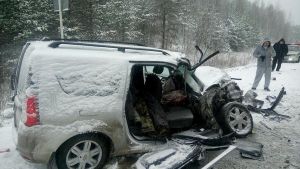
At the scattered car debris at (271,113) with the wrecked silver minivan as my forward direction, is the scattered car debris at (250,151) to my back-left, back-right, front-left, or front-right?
front-left

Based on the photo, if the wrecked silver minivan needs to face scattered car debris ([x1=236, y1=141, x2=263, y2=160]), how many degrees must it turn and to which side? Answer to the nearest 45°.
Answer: approximately 45° to its right

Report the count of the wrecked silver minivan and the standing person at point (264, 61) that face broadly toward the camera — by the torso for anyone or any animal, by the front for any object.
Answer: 1

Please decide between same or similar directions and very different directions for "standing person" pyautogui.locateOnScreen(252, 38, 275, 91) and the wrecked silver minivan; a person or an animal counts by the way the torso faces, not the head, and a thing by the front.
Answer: very different directions

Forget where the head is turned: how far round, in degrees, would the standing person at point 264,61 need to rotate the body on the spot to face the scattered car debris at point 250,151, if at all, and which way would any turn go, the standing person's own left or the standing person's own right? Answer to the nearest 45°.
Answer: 0° — they already face it

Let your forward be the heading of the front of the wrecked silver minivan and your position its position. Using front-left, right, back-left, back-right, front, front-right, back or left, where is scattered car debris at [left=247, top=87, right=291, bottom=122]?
front

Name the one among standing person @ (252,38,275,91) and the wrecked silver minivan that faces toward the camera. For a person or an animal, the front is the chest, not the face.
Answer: the standing person

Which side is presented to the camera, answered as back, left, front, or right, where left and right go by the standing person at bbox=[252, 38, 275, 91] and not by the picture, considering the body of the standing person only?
front

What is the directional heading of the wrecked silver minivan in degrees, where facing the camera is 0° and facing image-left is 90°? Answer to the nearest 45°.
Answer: approximately 225°

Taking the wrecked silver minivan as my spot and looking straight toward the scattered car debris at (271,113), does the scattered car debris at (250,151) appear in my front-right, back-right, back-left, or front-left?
front-right

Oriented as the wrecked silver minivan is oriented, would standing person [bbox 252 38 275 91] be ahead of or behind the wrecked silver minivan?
ahead

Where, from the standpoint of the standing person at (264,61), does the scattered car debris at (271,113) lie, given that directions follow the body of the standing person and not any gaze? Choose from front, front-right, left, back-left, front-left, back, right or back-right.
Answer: front
